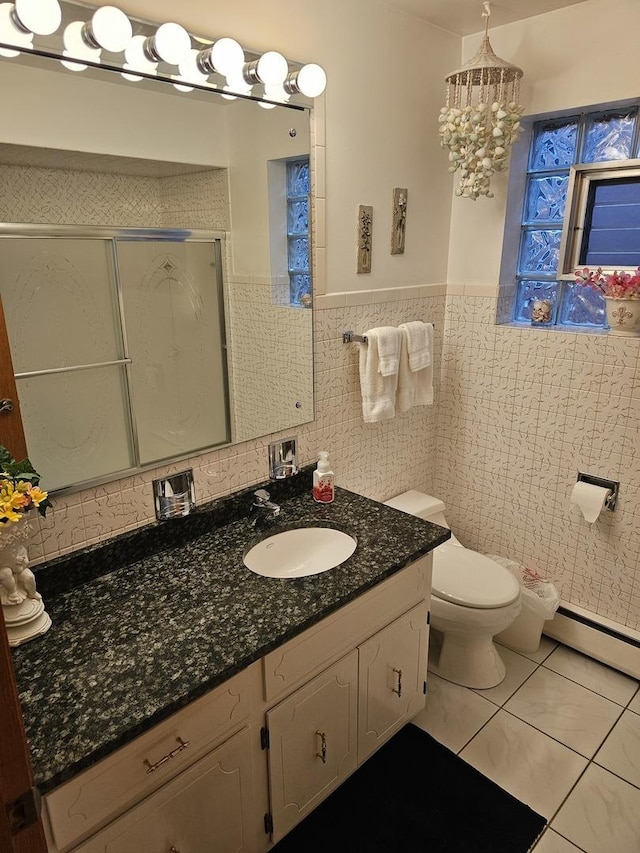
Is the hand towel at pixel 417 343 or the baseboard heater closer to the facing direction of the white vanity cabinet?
the baseboard heater

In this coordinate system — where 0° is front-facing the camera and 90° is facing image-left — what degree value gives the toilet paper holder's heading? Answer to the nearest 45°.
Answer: approximately 45°

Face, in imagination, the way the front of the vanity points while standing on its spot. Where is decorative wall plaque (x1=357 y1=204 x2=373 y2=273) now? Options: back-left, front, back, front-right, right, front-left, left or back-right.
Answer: left

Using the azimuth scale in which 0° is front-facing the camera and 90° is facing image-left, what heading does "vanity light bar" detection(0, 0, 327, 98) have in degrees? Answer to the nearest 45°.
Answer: approximately 315°

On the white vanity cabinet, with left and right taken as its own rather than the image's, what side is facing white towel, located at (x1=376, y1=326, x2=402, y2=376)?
left

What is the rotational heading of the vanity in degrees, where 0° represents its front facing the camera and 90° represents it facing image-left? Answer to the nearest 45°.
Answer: approximately 315°

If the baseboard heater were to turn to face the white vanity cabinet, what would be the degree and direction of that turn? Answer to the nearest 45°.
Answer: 0° — it already faces it

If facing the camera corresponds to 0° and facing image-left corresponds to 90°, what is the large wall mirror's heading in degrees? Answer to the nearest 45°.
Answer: approximately 315°

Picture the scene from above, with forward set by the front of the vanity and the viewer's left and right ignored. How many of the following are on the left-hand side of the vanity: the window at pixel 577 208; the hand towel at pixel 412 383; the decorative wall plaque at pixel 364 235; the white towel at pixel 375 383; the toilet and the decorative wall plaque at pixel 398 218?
6

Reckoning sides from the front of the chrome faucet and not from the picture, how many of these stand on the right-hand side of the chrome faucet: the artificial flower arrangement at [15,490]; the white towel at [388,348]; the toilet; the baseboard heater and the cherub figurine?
2

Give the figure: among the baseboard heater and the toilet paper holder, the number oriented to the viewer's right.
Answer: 0

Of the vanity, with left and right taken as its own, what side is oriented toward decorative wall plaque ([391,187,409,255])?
left

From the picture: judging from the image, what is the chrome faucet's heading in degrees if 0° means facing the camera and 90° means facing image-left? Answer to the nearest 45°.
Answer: approximately 315°
